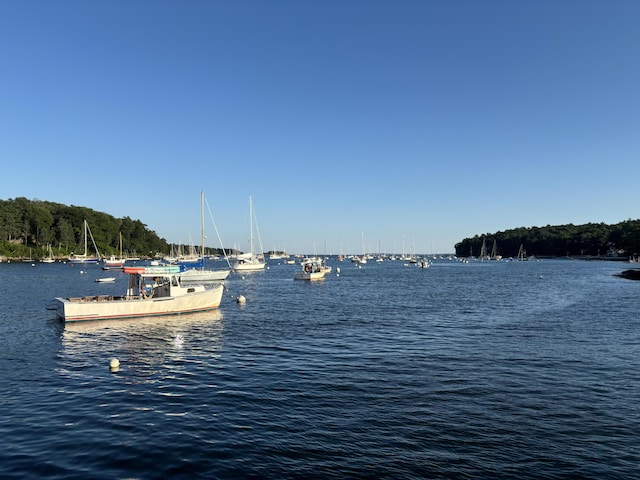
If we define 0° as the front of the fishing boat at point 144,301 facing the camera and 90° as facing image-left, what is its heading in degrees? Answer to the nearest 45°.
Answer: approximately 225°

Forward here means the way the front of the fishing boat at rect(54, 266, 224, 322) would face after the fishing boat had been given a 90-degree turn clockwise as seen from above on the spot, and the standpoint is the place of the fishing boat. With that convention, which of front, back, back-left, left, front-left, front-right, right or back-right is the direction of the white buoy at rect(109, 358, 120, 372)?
front-right
